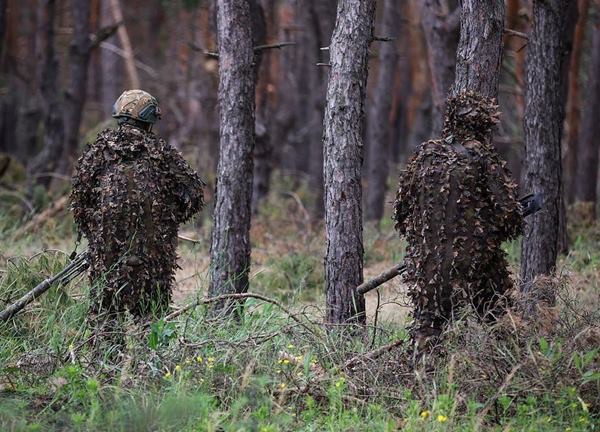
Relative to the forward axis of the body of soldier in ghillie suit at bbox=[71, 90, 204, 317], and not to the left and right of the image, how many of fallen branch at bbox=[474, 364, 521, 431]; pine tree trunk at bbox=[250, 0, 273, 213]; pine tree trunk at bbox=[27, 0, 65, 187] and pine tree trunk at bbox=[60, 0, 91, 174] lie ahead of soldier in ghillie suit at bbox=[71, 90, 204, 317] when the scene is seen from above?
3

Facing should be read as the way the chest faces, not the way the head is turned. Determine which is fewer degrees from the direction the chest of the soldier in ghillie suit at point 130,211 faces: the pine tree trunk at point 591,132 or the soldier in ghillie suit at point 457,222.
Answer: the pine tree trunk

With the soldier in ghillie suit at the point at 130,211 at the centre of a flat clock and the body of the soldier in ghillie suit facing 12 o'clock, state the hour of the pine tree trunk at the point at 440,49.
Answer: The pine tree trunk is roughly at 1 o'clock from the soldier in ghillie suit.

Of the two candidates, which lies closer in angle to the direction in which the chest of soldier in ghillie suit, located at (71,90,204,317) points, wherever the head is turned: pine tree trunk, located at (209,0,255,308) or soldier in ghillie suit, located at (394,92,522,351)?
the pine tree trunk

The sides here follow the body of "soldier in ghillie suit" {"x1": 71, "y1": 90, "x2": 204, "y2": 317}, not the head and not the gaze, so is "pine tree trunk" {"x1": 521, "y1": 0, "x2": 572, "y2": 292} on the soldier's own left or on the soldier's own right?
on the soldier's own right

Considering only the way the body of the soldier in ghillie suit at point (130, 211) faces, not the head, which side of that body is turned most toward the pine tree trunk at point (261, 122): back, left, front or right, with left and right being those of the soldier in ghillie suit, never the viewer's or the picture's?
front

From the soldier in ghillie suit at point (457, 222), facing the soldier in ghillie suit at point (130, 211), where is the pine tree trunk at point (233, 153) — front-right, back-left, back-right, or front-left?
front-right

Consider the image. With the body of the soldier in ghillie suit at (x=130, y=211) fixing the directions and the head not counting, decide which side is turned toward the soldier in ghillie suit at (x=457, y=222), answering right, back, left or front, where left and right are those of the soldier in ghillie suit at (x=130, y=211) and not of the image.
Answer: right

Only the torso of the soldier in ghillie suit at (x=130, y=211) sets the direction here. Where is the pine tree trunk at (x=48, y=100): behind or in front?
in front

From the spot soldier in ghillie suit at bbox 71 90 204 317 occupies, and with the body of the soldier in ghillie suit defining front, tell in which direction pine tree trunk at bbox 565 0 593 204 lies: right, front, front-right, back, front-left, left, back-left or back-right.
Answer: front-right

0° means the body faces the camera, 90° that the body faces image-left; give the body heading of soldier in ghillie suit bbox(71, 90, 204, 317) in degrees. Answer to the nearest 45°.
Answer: approximately 180°
